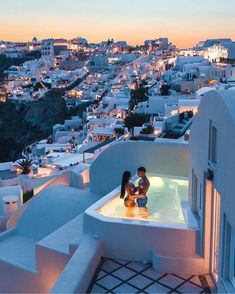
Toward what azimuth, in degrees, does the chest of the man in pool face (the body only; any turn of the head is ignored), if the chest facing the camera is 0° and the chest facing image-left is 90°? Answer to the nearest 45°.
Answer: approximately 90°

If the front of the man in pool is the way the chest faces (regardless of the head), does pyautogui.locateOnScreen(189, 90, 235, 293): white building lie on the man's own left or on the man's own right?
on the man's own left
